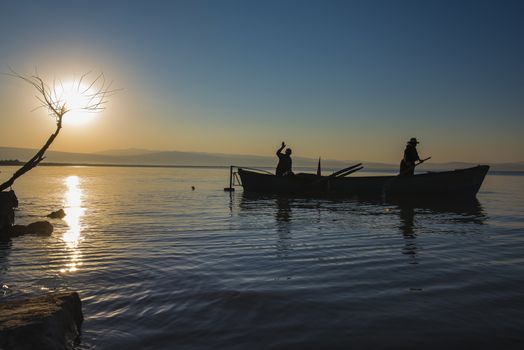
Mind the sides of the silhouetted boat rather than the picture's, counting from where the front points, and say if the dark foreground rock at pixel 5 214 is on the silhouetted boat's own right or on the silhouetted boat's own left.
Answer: on the silhouetted boat's own right

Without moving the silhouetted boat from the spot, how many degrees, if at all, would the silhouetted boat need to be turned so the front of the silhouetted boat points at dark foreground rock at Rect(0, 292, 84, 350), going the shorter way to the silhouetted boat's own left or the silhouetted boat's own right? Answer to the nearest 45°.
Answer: approximately 90° to the silhouetted boat's own right

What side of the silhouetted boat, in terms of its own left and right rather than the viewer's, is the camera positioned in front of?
right

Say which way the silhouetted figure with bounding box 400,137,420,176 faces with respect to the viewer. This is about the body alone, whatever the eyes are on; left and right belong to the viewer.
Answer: facing to the right of the viewer

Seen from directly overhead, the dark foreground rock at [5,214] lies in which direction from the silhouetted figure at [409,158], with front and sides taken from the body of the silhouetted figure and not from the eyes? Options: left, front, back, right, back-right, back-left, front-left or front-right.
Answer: back-right
